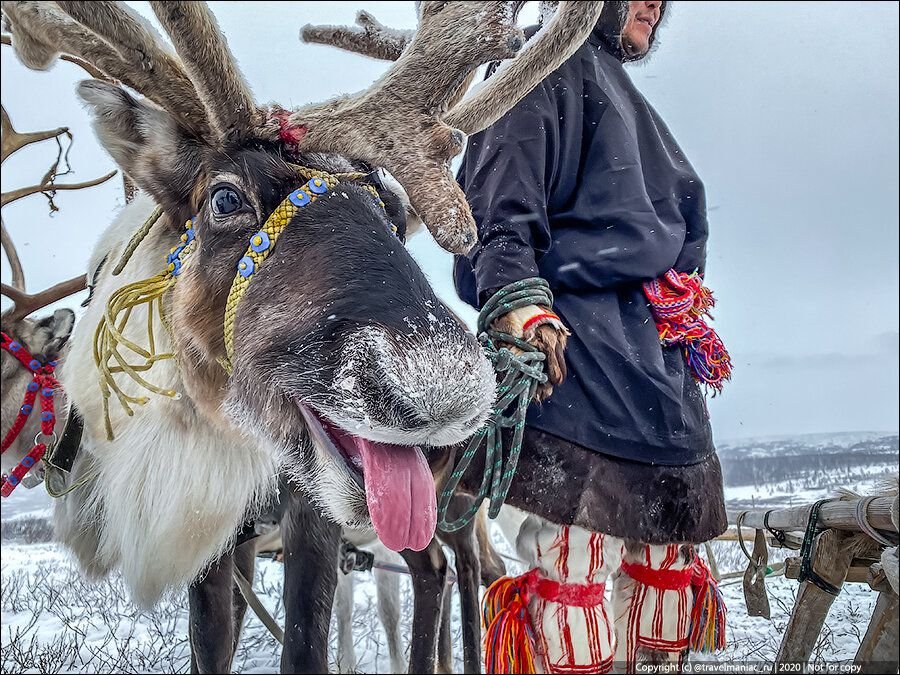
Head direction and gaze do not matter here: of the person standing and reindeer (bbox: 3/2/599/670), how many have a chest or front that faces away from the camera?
0

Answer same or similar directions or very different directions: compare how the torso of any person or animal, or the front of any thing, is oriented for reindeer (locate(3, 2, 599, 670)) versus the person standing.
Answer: same or similar directions

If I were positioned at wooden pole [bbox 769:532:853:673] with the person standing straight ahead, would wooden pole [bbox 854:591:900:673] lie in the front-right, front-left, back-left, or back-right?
back-left

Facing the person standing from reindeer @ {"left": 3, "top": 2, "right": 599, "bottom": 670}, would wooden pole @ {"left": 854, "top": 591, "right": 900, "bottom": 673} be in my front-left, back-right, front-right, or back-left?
front-right

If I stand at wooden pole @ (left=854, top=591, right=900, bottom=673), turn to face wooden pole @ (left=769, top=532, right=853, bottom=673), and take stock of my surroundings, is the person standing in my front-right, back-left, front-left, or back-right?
front-left

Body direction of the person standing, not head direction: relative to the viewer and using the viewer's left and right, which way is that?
facing the viewer and to the right of the viewer
